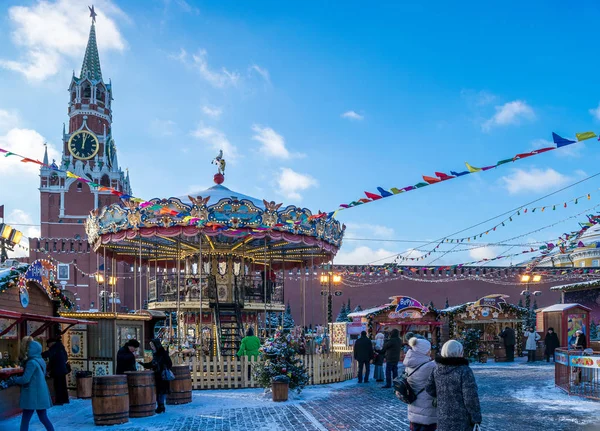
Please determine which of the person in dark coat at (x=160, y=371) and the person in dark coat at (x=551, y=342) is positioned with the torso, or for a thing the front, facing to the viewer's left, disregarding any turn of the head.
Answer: the person in dark coat at (x=160, y=371)

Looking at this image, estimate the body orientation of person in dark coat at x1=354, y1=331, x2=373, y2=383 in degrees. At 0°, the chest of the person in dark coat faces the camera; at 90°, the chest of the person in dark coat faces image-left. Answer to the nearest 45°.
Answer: approximately 180°

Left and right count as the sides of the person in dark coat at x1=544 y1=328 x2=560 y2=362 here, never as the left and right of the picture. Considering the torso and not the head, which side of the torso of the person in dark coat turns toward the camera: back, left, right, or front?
front

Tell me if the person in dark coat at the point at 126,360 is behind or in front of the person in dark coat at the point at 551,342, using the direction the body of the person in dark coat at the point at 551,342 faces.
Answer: in front

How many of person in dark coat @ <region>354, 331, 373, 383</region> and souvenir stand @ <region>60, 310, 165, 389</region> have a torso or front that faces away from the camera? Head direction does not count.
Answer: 1

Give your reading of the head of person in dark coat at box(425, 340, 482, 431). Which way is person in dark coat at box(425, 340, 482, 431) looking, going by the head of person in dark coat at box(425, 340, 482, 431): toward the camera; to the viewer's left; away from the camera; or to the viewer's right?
away from the camera

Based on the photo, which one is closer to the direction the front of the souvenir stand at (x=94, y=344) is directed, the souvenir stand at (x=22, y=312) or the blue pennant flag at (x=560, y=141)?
the blue pennant flag

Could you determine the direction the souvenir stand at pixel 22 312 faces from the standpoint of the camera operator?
facing the viewer and to the right of the viewer

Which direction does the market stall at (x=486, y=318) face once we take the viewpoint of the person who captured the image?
facing the viewer
